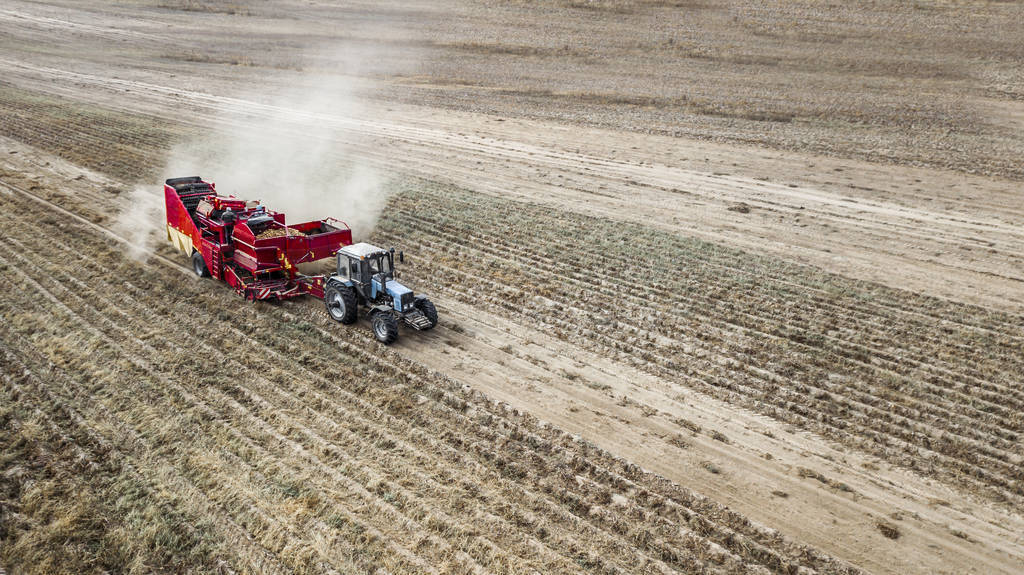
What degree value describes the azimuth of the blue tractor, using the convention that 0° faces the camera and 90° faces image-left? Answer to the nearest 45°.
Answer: approximately 315°

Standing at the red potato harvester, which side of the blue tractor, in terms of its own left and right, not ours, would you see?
back

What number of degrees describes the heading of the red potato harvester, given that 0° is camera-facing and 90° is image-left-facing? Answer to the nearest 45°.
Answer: approximately 315°

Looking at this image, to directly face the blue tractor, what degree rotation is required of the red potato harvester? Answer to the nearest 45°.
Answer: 0° — it already faces it
